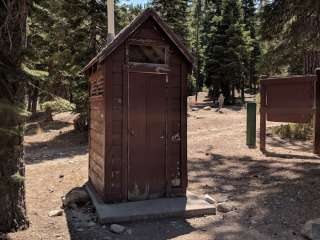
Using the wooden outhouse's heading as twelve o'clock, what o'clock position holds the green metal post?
The green metal post is roughly at 7 o'clock from the wooden outhouse.

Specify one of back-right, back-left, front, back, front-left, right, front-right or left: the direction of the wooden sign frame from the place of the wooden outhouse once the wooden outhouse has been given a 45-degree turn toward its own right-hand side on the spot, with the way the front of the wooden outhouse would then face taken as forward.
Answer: back

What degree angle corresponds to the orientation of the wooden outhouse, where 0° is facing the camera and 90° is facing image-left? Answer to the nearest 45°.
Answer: approximately 0°

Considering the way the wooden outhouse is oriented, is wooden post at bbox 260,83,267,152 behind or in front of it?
behind

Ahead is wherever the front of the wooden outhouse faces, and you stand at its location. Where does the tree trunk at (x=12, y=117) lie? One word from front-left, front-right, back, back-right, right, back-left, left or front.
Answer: front-right

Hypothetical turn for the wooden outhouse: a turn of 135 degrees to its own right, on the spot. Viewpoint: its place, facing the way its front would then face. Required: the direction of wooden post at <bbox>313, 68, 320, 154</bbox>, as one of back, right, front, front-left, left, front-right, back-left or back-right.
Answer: right

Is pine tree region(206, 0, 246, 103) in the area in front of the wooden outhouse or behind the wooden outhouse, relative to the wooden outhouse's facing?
behind

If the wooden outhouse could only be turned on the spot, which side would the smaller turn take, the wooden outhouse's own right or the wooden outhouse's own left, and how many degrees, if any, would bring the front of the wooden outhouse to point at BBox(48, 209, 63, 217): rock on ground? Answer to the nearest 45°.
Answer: approximately 45° to the wooden outhouse's own right

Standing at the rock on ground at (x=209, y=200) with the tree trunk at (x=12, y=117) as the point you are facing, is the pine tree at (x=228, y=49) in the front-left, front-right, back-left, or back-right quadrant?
back-right

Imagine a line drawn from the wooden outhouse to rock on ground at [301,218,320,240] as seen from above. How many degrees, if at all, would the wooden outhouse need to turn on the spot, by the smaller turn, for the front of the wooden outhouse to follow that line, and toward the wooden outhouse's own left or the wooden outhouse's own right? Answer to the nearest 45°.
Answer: approximately 45° to the wooden outhouse's own left

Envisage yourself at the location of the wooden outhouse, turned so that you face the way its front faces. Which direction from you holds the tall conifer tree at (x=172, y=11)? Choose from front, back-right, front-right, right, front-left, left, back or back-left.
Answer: back
